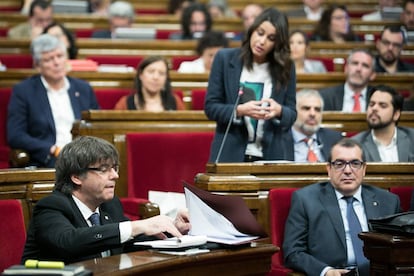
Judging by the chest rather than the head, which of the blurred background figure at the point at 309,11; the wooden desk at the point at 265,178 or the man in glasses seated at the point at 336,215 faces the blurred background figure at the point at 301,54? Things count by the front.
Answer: the blurred background figure at the point at 309,11

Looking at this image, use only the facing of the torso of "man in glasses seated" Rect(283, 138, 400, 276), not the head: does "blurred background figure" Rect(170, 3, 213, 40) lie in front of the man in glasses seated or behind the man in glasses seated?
behind

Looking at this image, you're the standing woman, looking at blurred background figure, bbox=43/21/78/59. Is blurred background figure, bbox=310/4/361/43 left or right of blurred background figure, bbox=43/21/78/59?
right

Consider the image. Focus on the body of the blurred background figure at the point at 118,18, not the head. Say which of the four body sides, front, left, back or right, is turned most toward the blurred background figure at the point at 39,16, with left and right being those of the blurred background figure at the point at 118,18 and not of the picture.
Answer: right

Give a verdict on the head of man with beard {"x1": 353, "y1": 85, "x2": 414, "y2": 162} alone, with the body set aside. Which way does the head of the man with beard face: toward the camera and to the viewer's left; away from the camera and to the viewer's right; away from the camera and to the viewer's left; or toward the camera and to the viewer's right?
toward the camera and to the viewer's left

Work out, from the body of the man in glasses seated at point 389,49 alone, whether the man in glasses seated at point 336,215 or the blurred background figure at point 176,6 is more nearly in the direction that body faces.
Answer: the man in glasses seated

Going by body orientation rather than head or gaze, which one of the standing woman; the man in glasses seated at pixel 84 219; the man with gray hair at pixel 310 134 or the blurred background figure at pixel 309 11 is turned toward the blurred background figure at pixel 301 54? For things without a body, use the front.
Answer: the blurred background figure at pixel 309 11

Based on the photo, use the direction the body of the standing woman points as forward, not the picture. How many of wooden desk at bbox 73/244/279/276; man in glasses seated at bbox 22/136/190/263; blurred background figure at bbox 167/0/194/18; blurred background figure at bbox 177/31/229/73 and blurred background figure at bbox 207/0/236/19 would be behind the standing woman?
3

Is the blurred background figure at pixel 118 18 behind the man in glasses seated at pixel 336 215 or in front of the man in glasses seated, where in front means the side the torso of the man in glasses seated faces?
behind

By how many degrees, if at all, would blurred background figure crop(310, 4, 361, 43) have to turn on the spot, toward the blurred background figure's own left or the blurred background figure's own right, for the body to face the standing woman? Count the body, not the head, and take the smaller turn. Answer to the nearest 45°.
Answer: approximately 45° to the blurred background figure's own right

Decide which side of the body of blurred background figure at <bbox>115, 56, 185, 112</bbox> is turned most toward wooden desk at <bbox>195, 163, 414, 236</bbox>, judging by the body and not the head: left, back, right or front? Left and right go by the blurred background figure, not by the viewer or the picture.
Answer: front

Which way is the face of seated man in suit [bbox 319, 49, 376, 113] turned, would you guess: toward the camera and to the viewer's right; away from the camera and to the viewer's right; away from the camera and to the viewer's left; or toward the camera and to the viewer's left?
toward the camera and to the viewer's left
